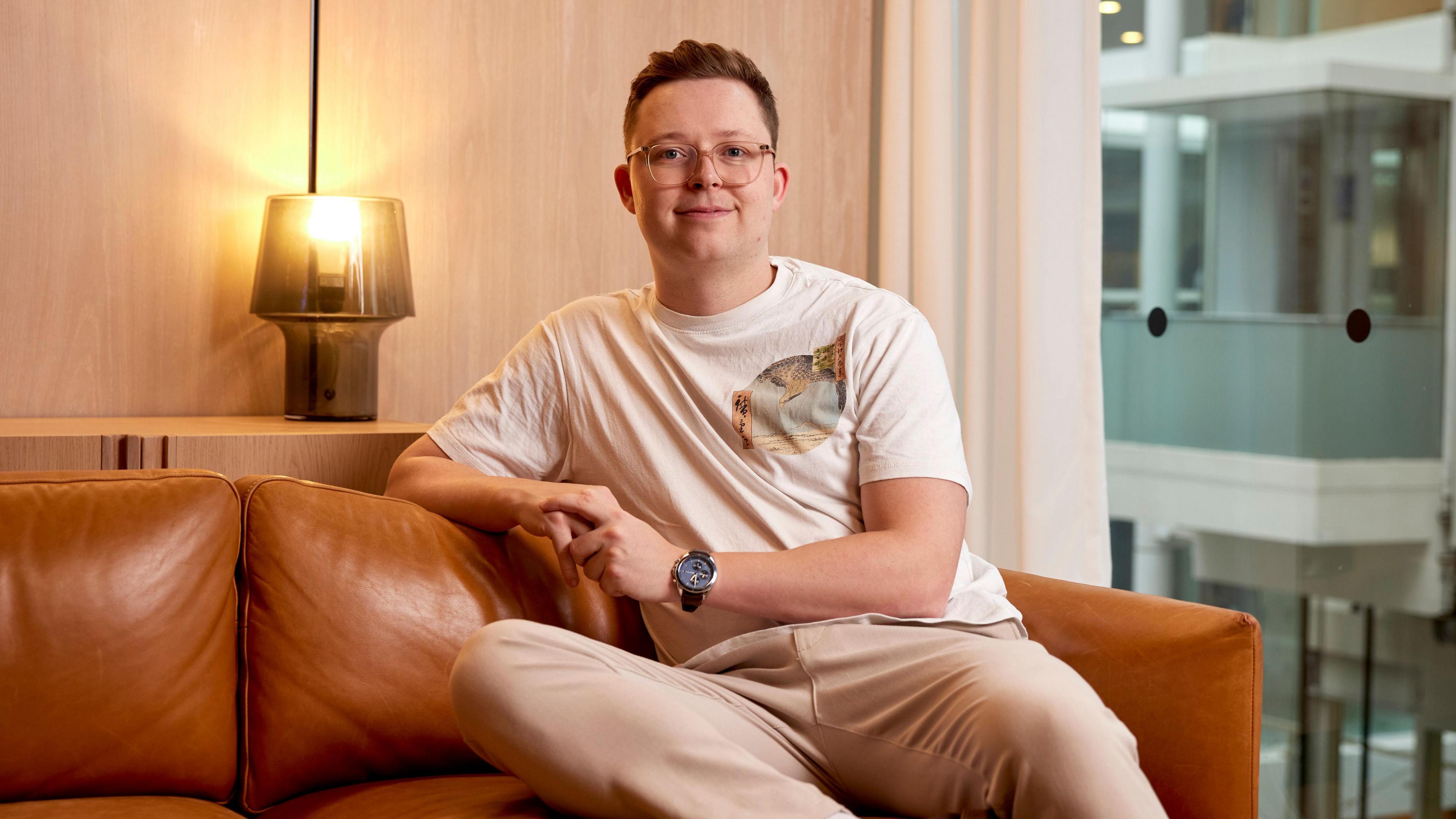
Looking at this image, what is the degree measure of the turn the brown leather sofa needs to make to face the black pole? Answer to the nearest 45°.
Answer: approximately 180°

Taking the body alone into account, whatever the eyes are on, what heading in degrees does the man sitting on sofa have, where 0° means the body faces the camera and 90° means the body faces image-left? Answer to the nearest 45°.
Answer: approximately 0°

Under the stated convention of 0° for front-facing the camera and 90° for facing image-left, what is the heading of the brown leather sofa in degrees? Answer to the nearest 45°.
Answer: approximately 0°
